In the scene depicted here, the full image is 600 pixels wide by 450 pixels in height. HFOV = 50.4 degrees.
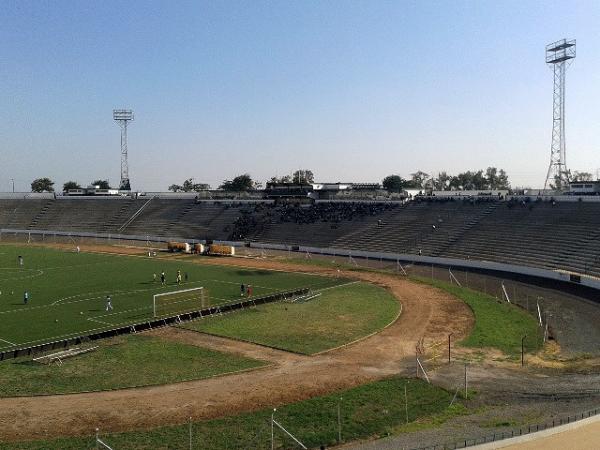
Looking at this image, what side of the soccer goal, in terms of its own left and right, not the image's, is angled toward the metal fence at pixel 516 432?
back

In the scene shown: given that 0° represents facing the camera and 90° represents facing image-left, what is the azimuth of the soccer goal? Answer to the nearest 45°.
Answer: approximately 135°
